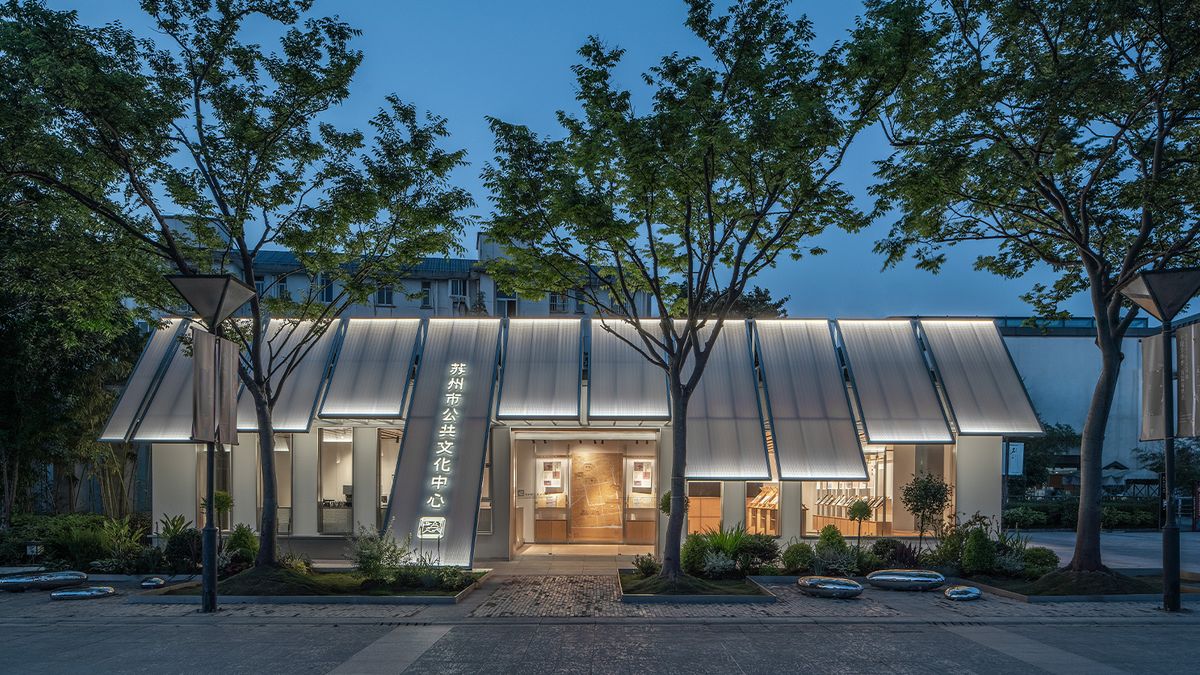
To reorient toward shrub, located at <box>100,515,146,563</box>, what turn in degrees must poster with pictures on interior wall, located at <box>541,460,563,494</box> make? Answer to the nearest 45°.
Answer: approximately 45° to its right

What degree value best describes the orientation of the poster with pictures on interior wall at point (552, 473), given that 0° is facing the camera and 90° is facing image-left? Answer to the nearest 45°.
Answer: approximately 0°

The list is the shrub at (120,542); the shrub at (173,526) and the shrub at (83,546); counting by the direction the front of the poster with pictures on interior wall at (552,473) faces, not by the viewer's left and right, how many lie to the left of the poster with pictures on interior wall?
0

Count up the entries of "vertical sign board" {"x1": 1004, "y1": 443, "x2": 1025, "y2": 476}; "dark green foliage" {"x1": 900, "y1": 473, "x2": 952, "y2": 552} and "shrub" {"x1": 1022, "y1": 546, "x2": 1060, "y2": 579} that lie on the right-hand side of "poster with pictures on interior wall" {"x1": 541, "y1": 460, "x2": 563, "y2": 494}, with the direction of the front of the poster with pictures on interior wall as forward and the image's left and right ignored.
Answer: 0

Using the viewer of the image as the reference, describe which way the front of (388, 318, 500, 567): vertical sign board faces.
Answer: facing the viewer

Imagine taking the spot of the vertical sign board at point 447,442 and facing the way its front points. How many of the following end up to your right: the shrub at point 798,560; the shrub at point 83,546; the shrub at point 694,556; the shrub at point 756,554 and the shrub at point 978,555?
1

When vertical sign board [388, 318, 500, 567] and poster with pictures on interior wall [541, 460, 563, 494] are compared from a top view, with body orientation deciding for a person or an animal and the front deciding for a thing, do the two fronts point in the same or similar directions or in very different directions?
same or similar directions

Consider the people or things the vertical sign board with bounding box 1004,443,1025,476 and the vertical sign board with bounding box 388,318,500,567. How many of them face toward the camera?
2

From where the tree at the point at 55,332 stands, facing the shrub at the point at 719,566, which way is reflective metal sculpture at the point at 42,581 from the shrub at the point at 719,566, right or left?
right

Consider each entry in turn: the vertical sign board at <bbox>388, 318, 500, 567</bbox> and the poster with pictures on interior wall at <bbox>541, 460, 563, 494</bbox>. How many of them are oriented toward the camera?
2
